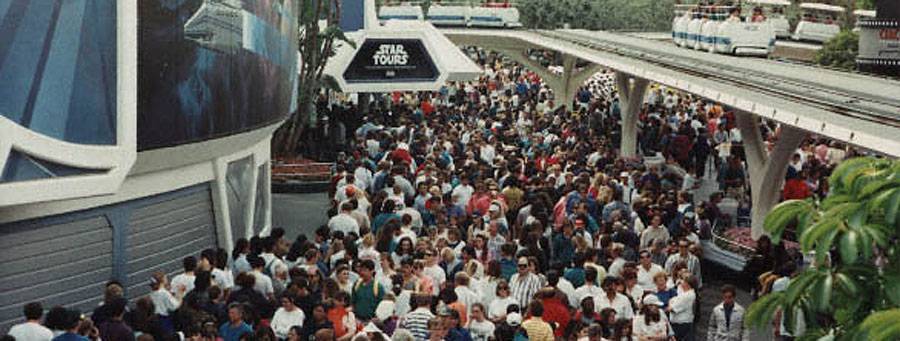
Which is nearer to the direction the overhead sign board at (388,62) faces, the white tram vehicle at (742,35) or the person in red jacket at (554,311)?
the person in red jacket

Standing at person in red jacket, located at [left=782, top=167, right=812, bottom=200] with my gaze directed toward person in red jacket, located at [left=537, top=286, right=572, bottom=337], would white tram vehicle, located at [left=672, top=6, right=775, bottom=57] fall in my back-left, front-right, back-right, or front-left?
back-right

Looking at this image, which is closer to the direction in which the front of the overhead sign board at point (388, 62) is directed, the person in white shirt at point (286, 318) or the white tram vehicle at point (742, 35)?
the person in white shirt

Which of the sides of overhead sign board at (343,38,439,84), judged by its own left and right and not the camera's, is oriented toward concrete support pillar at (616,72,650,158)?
left

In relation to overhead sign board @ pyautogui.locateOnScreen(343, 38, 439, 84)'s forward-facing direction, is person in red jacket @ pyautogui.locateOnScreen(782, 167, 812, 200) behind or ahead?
ahead

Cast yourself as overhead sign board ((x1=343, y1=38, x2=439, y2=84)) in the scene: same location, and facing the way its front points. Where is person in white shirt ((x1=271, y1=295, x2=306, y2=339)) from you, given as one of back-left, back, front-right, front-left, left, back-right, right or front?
front

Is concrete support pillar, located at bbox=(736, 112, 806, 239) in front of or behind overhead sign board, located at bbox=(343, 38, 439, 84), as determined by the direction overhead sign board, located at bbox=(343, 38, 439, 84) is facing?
in front

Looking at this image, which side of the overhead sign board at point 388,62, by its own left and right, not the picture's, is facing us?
front

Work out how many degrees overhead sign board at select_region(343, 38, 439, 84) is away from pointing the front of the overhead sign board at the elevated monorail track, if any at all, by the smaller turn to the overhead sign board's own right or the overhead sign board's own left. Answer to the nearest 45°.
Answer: approximately 45° to the overhead sign board's own left

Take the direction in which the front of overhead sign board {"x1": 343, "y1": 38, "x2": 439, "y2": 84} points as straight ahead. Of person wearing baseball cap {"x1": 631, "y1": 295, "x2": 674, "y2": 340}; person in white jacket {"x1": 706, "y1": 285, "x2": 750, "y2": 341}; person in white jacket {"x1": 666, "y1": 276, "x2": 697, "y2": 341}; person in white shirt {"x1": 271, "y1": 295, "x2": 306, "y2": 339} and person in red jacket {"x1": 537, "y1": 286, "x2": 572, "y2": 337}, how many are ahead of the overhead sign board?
5

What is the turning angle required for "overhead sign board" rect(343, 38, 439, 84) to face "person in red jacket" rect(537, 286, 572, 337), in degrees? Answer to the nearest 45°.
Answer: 0° — it already faces them

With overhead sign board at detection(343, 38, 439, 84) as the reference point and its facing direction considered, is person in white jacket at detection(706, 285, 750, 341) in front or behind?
in front
